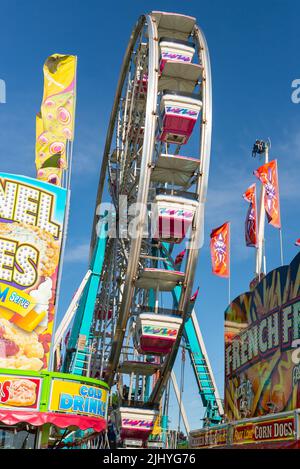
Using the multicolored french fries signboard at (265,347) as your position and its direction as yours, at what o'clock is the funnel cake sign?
The funnel cake sign is roughly at 2 o'clock from the multicolored french fries signboard.

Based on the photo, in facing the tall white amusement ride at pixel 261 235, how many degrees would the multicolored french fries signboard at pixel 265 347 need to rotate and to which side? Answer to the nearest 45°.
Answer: approximately 135° to its right

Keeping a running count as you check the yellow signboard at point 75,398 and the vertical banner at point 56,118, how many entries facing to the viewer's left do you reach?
0

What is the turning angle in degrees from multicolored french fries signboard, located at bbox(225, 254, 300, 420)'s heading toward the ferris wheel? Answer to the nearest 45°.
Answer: approximately 90° to its right

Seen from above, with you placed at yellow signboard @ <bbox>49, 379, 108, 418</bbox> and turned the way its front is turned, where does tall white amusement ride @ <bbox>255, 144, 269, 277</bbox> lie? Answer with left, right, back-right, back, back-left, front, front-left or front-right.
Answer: left

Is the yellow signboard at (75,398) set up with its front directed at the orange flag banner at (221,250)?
no

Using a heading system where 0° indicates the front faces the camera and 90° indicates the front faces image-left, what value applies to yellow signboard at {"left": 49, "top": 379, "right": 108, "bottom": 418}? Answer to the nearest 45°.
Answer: approximately 315°

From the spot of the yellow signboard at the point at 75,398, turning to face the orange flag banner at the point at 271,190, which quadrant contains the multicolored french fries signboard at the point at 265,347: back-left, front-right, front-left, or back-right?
front-right

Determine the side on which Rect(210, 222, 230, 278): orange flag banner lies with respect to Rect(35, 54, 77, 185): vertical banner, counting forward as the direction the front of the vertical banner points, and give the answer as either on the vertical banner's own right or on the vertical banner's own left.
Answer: on the vertical banner's own left

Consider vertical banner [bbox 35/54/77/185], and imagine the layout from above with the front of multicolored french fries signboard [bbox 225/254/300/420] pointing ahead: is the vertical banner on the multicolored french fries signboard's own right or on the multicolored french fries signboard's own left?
on the multicolored french fries signboard's own right

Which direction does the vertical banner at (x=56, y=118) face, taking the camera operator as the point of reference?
facing the viewer

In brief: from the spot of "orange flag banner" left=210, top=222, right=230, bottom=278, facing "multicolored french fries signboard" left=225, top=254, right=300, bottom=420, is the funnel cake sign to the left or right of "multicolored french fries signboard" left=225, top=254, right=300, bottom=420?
right

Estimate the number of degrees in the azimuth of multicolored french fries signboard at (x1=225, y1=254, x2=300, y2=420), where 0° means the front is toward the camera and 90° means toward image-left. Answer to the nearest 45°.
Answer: approximately 45°

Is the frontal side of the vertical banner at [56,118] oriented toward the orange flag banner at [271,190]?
no
